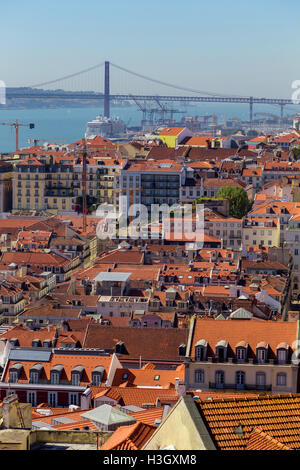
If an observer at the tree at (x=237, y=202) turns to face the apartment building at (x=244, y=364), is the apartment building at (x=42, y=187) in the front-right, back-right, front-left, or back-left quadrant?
back-right

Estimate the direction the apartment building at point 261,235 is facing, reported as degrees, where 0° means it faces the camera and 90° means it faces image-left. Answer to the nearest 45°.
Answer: approximately 0°

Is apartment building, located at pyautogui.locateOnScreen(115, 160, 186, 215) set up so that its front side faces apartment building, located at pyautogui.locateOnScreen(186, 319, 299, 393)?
yes

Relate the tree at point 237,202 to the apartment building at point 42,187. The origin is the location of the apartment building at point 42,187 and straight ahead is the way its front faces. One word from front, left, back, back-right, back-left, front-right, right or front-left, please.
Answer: front-left

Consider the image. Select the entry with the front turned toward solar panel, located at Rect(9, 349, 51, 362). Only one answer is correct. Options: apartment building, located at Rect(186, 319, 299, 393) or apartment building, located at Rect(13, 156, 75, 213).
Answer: apartment building, located at Rect(13, 156, 75, 213)

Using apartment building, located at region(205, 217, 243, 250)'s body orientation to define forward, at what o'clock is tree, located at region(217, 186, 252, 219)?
The tree is roughly at 6 o'clock from the apartment building.

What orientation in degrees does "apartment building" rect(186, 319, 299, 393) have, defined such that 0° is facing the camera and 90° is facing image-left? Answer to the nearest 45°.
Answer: approximately 0°

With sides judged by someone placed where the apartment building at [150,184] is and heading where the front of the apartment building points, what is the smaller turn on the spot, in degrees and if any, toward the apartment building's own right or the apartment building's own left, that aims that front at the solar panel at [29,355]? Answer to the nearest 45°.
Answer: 0° — it already faces it

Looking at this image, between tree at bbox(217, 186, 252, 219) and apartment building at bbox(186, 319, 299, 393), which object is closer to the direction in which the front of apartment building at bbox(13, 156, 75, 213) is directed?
the apartment building

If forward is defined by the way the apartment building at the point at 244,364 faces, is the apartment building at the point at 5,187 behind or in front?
behind
